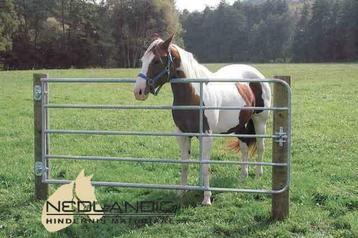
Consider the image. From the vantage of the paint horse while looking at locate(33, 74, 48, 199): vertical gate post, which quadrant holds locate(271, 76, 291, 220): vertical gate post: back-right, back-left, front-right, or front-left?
back-left

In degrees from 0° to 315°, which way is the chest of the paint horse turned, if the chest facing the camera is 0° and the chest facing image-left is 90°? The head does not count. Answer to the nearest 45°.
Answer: approximately 45°

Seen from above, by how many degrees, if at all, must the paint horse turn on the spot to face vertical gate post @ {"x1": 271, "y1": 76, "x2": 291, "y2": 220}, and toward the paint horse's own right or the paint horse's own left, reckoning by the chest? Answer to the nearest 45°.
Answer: approximately 90° to the paint horse's own left

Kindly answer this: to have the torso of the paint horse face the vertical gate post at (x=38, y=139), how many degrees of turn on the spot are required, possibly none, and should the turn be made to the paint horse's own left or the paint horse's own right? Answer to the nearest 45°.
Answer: approximately 45° to the paint horse's own right
